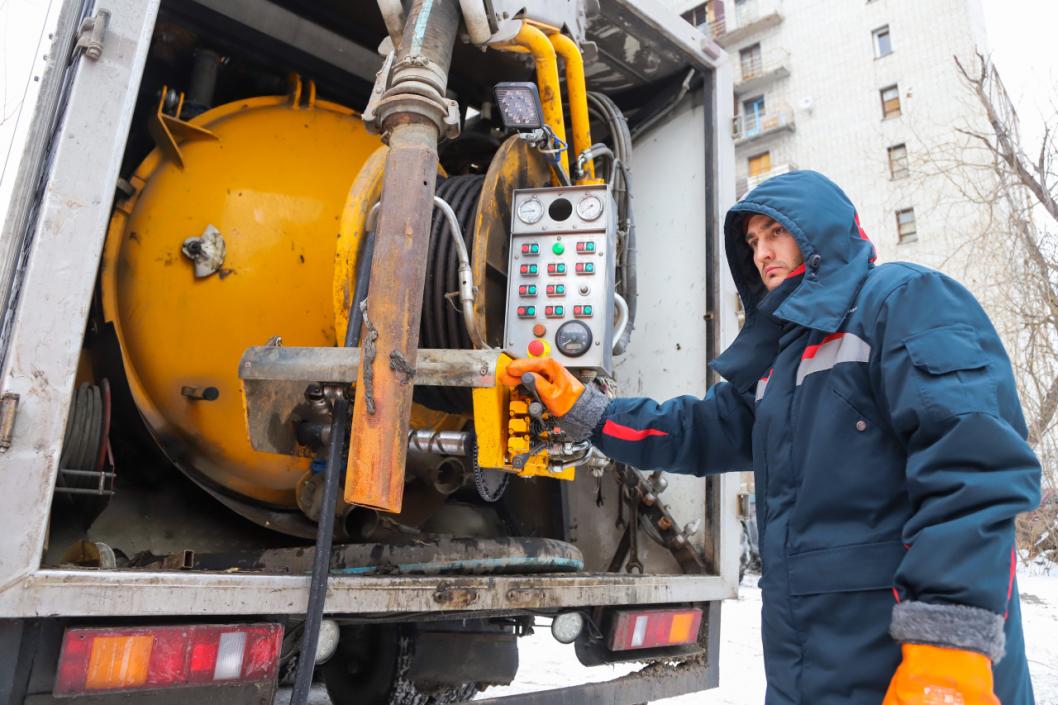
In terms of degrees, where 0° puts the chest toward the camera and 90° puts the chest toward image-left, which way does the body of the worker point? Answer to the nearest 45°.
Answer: approximately 45°

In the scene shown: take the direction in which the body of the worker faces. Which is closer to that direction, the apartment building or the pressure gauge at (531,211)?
the pressure gauge

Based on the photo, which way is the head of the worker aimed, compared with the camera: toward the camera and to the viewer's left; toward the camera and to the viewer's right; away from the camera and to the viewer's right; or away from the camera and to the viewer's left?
toward the camera and to the viewer's left

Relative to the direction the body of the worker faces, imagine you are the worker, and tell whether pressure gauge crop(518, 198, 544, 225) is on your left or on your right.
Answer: on your right

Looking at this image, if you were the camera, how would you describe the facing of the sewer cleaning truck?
facing away from the viewer and to the left of the viewer

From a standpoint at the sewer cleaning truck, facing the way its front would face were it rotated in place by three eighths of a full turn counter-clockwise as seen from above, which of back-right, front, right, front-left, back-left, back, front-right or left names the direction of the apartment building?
back-left
